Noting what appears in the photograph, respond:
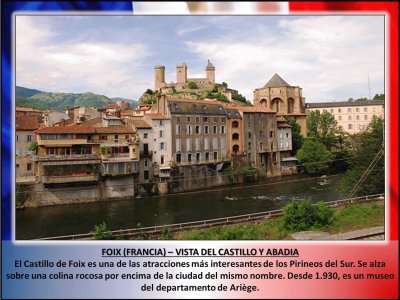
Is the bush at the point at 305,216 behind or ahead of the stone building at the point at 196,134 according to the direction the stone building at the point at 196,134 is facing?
ahead

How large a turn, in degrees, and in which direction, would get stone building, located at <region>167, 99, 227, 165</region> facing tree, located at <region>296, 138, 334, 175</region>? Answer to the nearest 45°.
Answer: approximately 90° to its left

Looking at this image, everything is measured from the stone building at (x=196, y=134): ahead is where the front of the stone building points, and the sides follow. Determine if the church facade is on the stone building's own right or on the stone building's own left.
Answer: on the stone building's own left

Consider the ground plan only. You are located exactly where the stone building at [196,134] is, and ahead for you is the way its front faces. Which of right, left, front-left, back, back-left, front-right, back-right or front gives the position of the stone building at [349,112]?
left

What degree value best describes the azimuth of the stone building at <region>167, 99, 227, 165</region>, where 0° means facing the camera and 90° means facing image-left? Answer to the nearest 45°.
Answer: approximately 0°

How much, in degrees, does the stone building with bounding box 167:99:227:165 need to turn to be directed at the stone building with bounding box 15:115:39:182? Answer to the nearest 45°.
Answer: approximately 45° to its right

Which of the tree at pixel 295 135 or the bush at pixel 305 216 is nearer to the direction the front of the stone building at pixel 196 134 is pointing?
the bush

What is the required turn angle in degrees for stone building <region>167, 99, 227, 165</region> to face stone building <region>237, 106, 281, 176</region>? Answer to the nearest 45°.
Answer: approximately 90° to its left

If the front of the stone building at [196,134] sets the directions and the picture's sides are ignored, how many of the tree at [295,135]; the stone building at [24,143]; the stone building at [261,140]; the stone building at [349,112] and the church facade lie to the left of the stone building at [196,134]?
4

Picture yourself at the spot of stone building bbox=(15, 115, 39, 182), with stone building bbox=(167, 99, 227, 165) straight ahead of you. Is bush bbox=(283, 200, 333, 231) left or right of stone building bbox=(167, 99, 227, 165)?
right

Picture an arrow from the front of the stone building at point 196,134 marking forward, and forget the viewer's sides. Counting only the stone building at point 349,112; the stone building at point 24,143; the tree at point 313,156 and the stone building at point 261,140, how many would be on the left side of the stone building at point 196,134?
3
